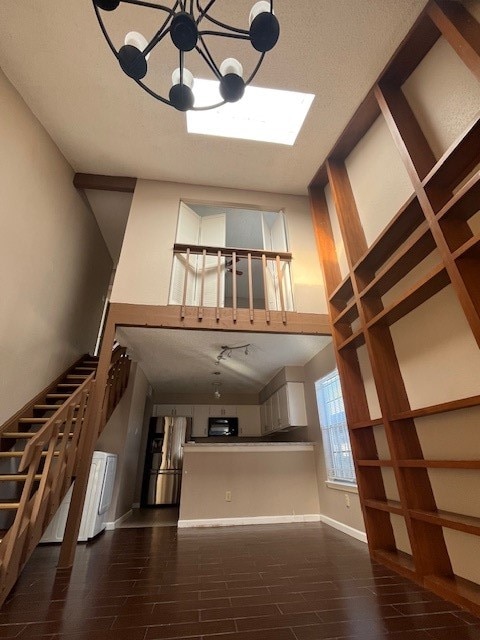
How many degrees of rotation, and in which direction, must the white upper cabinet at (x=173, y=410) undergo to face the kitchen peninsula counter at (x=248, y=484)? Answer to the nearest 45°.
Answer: approximately 45° to its left

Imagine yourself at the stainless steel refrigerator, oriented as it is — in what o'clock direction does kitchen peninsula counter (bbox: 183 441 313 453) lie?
The kitchen peninsula counter is roughly at 11 o'clock from the stainless steel refrigerator.

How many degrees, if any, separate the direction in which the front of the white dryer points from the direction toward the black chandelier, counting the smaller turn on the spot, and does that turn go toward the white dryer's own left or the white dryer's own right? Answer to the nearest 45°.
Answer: approximately 45° to the white dryer's own right

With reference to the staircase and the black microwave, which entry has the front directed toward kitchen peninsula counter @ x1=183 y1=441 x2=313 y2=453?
the black microwave

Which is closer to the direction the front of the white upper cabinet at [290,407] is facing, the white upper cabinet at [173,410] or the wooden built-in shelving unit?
the white upper cabinet

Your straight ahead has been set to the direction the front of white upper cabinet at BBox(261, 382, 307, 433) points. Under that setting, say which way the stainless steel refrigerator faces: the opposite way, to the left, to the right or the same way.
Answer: to the left

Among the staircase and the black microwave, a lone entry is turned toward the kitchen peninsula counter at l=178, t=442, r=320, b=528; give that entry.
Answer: the black microwave

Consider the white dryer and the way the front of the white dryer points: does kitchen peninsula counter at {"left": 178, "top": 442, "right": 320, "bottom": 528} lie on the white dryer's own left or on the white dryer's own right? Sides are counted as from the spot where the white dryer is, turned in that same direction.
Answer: on the white dryer's own left

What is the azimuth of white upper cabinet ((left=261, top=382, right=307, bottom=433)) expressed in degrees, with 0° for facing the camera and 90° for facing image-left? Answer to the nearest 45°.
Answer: approximately 90°
